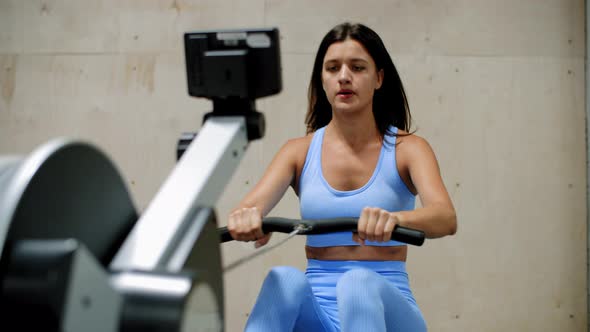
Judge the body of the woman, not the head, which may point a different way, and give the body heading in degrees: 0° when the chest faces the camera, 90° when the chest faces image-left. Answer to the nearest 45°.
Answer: approximately 45°
